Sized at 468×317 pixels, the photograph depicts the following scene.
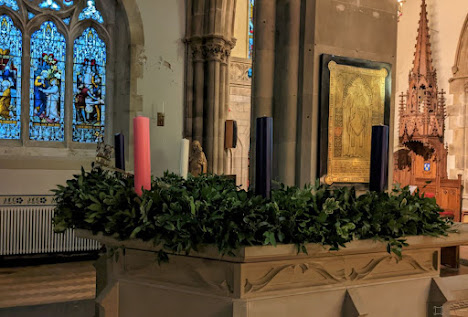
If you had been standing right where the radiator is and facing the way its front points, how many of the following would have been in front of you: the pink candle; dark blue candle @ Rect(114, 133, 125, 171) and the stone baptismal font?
3

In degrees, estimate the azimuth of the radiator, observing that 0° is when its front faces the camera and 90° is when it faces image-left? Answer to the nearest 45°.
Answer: approximately 0°

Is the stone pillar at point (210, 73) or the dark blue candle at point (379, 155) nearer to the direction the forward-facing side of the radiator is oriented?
the dark blue candle

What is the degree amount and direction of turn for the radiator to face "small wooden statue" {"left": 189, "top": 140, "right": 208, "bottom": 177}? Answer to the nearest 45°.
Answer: approximately 90° to its left

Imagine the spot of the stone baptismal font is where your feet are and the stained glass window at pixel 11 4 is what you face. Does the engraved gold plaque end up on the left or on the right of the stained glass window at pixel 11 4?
right

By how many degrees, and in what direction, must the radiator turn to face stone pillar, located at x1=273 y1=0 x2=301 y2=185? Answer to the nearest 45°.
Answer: approximately 45° to its left

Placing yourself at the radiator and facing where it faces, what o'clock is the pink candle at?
The pink candle is roughly at 12 o'clock from the radiator.

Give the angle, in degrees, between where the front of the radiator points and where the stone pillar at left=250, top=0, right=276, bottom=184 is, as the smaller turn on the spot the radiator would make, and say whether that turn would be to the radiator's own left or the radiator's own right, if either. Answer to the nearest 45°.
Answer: approximately 45° to the radiator's own left
